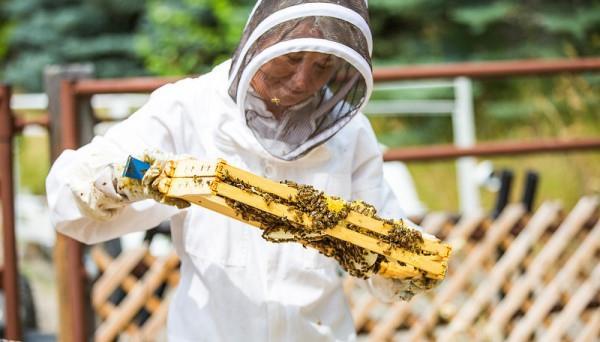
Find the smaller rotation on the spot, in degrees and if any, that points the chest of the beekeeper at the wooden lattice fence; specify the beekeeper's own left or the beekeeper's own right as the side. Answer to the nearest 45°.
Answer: approximately 135° to the beekeeper's own left

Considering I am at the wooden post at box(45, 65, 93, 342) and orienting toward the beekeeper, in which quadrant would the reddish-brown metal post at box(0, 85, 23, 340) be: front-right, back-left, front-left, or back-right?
back-right

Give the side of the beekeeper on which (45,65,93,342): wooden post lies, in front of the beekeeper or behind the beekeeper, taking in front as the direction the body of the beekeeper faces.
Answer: behind

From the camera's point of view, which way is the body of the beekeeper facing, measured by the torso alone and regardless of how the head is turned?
toward the camera

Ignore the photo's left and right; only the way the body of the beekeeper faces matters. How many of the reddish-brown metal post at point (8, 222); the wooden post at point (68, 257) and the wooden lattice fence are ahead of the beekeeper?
0

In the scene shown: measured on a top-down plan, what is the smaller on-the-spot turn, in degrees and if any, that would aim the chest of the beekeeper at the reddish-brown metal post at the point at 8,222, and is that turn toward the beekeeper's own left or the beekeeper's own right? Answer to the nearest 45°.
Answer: approximately 135° to the beekeeper's own right
